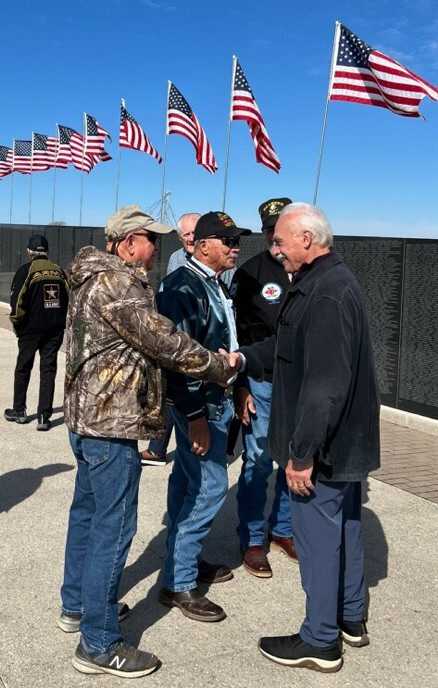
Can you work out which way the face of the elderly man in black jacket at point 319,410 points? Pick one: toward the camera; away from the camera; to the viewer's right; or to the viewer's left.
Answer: to the viewer's left

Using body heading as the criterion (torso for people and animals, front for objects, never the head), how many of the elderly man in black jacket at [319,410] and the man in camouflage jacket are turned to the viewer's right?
1

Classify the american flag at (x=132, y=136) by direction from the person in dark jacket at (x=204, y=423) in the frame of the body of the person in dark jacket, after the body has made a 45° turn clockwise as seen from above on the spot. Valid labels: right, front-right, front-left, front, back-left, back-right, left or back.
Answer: back

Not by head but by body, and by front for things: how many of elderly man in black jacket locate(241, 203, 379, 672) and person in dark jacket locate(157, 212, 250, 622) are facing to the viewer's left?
1

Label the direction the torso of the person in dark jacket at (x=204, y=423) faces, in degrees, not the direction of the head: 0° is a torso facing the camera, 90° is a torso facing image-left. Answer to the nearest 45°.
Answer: approximately 315°

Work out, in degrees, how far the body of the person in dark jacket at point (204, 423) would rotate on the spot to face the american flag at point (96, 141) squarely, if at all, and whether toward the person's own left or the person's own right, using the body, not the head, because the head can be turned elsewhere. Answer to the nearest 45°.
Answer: approximately 135° to the person's own left

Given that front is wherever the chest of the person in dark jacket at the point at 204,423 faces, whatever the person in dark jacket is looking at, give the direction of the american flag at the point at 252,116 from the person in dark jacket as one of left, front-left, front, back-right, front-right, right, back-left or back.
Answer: back-left

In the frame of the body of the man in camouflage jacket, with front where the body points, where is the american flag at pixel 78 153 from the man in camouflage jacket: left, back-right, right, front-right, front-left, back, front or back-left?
left

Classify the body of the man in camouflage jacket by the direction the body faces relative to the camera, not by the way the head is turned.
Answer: to the viewer's right

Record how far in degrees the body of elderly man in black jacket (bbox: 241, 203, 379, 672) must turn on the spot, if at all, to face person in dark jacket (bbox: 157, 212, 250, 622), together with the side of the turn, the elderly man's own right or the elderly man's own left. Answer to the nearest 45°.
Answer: approximately 45° to the elderly man's own right

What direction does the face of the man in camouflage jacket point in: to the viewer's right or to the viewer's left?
to the viewer's right

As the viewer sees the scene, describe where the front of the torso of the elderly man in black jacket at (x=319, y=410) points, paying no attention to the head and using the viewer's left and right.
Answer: facing to the left of the viewer

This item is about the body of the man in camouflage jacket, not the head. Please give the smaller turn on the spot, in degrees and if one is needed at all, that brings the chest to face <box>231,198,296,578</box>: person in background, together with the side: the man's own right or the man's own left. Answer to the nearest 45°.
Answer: approximately 45° to the man's own left

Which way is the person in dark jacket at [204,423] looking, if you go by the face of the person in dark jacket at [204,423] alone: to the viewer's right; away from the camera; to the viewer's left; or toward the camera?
to the viewer's right
